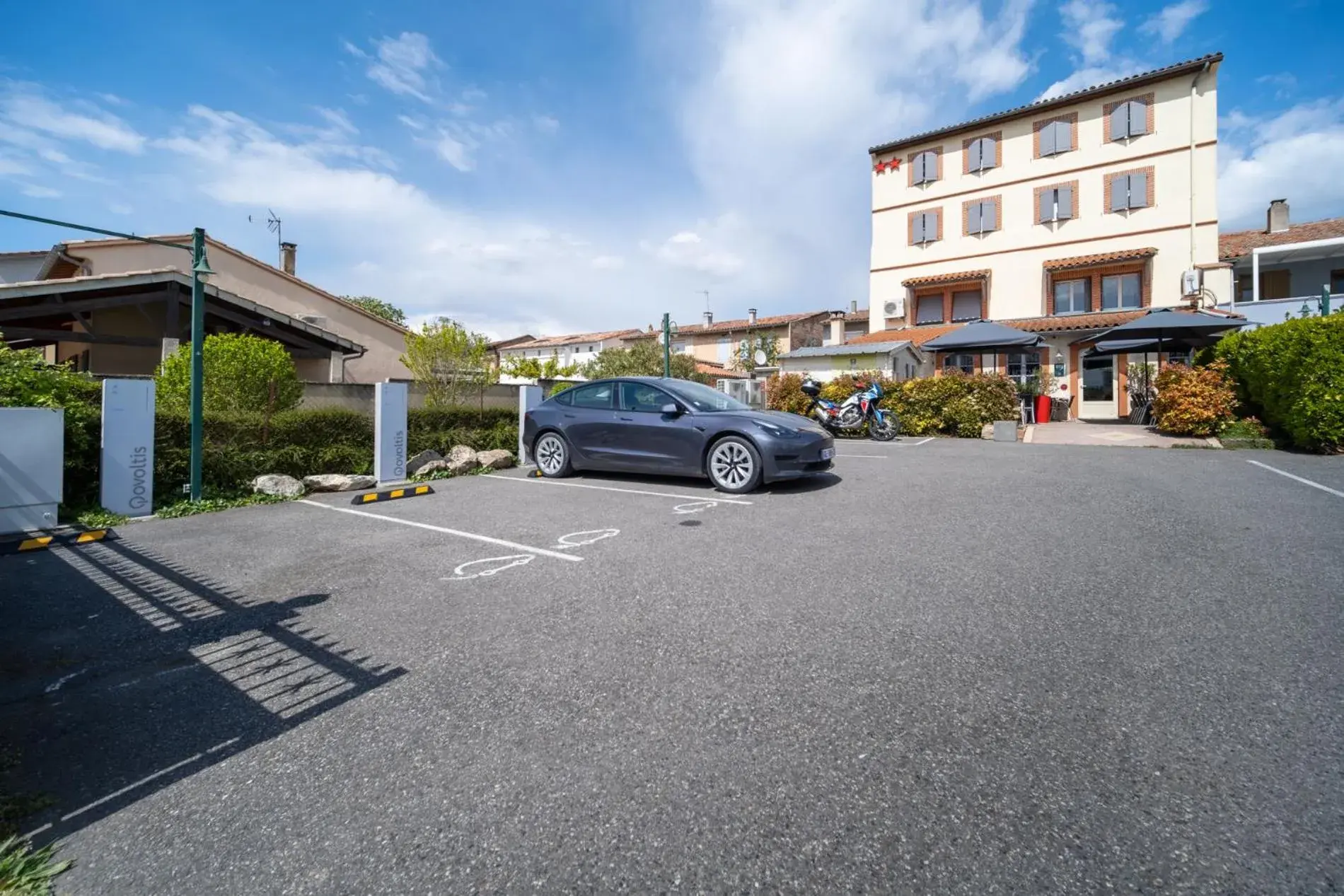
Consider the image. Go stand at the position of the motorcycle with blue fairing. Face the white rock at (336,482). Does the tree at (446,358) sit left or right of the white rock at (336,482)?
right

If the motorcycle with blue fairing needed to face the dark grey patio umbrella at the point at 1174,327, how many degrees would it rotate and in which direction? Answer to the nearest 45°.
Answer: approximately 45° to its left

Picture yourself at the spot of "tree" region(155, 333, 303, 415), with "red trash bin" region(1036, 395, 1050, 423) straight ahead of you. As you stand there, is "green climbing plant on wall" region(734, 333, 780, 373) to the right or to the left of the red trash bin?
left

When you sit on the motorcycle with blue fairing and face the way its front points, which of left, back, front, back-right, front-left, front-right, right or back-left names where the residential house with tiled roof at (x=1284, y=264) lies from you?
left

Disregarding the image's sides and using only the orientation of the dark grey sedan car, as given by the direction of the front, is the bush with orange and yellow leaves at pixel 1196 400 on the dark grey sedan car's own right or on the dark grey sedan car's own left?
on the dark grey sedan car's own left

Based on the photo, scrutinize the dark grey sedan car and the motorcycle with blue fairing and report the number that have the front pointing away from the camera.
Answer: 0

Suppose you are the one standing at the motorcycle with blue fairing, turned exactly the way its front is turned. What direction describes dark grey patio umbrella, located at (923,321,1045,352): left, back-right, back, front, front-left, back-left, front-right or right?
left

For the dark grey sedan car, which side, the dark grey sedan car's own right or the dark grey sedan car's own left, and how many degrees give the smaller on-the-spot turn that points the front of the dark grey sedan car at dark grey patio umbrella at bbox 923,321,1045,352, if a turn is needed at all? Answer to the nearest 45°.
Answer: approximately 90° to the dark grey sedan car's own left

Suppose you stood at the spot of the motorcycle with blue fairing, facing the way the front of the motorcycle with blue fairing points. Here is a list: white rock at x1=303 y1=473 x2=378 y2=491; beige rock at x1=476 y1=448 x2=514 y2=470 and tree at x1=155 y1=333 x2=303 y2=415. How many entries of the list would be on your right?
3

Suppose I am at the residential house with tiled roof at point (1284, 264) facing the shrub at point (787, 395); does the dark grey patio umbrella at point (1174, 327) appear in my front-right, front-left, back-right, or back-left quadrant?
front-left

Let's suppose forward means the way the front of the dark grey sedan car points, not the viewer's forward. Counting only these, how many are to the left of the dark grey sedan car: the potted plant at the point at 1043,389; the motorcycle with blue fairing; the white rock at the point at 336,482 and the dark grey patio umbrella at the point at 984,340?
3

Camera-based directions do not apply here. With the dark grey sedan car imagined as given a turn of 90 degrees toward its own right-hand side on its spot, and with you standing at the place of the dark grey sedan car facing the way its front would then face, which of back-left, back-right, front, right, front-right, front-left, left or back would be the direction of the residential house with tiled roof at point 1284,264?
back

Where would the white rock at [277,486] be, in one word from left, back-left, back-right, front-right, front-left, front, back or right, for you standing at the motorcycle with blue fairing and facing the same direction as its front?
right

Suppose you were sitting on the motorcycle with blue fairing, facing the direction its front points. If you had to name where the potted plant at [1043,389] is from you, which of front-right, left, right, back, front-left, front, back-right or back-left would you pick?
left

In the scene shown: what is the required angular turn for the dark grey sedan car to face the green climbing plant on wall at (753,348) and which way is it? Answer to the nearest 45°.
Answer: approximately 135° to its left

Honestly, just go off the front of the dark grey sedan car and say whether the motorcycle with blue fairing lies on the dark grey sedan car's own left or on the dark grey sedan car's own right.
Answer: on the dark grey sedan car's own left

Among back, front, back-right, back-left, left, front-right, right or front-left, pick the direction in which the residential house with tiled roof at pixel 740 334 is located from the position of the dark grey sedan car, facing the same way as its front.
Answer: back-left

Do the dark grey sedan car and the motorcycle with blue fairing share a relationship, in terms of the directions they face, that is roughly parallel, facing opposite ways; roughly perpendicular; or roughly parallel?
roughly parallel

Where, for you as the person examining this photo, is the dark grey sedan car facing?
facing the viewer and to the right of the viewer
